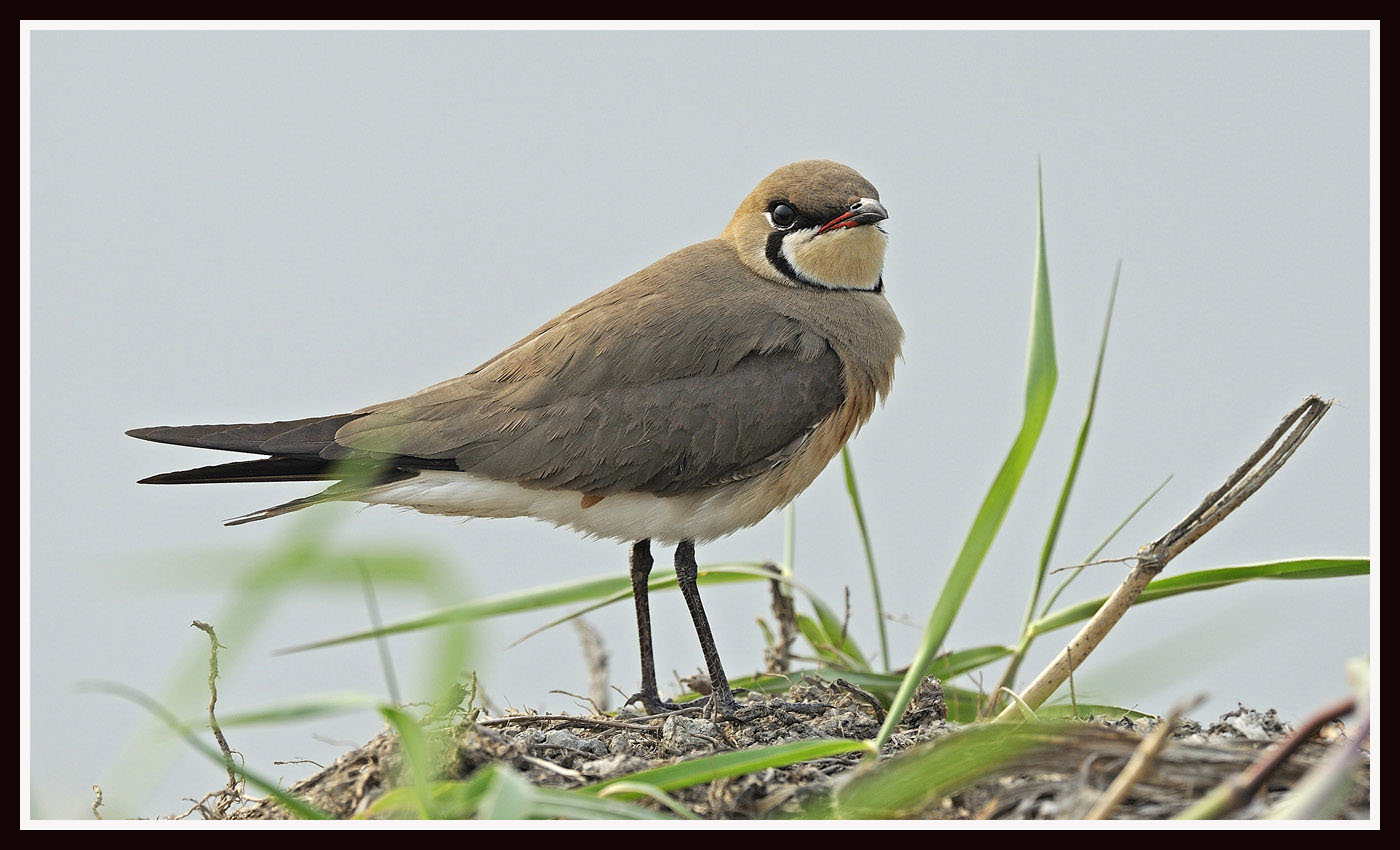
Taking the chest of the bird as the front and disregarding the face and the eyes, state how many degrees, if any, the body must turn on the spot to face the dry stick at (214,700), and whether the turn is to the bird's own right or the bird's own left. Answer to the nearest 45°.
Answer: approximately 135° to the bird's own right

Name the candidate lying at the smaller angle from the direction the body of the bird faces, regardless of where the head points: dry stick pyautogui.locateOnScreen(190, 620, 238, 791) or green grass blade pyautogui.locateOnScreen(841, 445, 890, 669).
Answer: the green grass blade

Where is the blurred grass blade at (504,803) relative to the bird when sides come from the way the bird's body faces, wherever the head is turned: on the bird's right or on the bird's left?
on the bird's right

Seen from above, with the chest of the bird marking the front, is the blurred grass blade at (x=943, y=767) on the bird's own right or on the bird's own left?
on the bird's own right

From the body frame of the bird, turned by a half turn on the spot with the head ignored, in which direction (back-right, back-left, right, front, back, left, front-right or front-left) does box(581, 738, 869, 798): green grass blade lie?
left

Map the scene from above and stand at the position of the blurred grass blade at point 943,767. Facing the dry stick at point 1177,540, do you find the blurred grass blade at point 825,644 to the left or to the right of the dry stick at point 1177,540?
left

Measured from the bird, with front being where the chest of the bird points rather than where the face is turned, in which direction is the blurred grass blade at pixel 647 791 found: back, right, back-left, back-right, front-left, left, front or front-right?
right

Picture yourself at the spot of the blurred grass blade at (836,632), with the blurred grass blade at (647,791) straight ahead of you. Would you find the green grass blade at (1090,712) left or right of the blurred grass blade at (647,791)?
left

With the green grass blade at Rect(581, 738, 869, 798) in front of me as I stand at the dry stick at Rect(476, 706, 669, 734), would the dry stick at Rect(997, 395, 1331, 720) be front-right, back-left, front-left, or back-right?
front-left

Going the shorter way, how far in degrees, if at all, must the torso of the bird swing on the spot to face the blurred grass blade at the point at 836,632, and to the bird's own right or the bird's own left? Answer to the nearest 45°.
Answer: approximately 45° to the bird's own left

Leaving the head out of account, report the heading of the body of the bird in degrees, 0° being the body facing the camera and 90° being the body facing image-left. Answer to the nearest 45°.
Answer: approximately 270°

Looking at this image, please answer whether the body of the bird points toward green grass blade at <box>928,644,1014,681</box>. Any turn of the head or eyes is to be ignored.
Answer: yes

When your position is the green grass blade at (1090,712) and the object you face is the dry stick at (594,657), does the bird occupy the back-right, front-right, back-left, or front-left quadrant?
front-left
